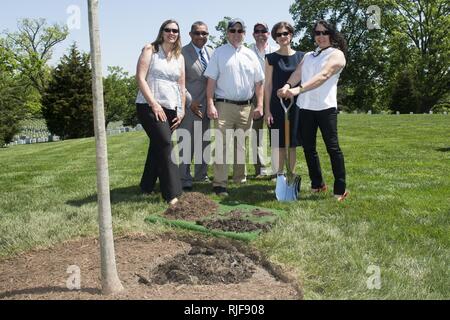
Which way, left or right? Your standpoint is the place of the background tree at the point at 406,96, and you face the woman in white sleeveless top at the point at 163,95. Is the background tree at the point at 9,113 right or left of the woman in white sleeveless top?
right

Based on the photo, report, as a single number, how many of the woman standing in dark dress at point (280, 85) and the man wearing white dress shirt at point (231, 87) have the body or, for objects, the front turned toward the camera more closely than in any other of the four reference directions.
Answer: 2

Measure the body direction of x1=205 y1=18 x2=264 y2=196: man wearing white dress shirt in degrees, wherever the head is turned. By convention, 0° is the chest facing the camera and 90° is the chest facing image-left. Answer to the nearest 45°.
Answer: approximately 0°

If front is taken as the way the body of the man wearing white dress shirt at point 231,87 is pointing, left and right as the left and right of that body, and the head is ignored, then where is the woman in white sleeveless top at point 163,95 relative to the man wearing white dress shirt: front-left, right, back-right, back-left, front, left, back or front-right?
front-right

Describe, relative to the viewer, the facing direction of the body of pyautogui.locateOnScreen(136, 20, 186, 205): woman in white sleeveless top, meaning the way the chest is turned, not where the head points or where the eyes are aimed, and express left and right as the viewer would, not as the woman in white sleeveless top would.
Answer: facing the viewer and to the right of the viewer

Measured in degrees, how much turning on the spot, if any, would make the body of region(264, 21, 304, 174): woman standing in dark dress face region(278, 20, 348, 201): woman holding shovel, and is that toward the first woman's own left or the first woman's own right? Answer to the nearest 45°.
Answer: approximately 45° to the first woman's own left

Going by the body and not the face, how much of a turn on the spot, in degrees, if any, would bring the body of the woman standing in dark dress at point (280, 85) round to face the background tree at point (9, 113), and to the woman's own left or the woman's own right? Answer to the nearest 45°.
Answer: approximately 135° to the woman's own right

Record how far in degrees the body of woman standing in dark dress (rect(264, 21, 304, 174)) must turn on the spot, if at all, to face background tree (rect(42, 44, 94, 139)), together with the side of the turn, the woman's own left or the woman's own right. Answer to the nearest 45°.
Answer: approximately 135° to the woman's own right
